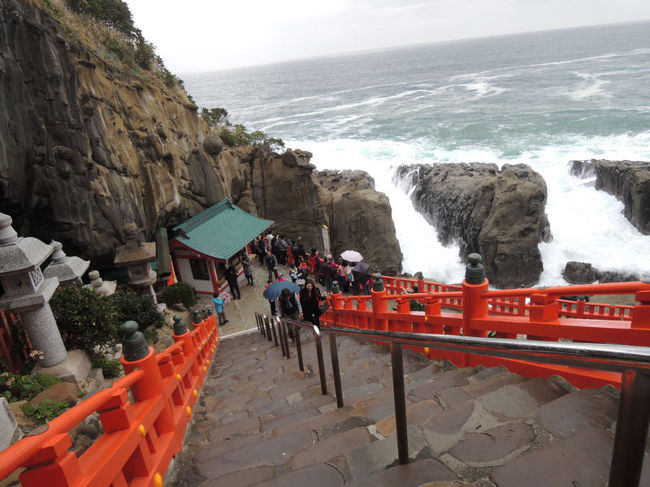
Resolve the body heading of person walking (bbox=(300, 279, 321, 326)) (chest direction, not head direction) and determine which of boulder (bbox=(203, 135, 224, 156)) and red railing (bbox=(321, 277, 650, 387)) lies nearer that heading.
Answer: the red railing

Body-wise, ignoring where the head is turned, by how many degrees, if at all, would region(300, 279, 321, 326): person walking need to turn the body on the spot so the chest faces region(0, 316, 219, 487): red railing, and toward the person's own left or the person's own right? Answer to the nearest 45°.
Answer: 0° — they already face it

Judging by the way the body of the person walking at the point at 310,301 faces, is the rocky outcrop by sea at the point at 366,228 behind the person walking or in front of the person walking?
behind

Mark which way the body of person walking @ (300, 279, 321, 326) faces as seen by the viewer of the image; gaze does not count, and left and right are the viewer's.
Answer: facing the viewer

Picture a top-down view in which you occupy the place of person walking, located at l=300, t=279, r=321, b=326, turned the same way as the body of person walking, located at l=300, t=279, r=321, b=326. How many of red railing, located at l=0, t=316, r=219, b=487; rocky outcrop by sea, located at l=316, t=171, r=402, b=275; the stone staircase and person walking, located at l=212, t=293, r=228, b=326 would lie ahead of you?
2

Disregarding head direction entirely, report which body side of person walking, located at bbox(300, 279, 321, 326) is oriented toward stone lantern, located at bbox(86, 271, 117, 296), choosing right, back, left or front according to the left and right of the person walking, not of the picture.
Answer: right

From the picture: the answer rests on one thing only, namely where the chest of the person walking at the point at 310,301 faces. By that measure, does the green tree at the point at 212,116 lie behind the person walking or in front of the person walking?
behind

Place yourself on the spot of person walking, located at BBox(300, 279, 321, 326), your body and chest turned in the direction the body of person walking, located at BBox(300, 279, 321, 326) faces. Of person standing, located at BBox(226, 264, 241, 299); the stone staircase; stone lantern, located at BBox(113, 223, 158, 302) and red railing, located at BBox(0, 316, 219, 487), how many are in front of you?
2

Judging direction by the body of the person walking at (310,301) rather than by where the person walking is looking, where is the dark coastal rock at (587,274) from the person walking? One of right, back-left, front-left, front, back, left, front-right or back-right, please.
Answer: back-left

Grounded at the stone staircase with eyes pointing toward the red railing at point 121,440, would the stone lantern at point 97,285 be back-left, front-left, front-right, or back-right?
front-right

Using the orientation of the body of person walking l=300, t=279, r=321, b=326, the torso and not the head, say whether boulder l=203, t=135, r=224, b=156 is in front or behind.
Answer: behind
